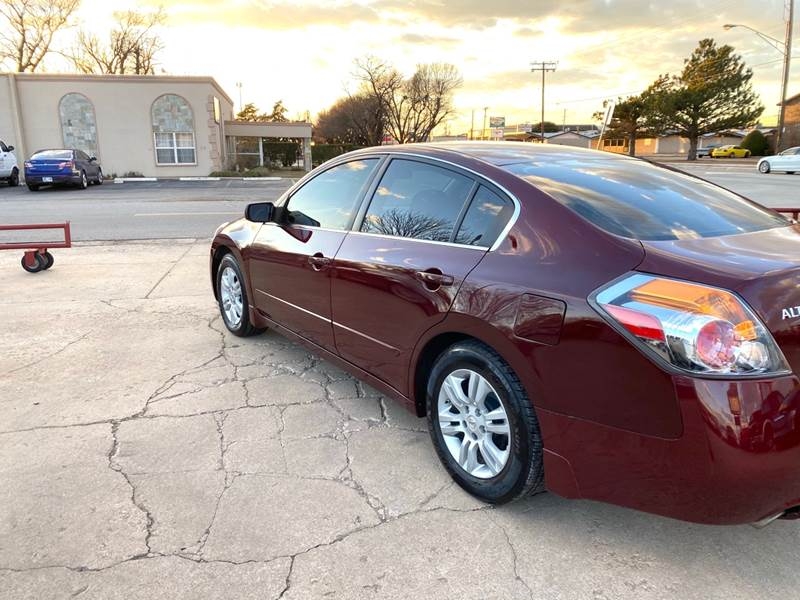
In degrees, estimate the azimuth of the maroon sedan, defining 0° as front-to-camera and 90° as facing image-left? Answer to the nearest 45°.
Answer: approximately 135°

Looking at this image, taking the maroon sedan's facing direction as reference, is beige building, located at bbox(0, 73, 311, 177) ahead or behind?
ahead

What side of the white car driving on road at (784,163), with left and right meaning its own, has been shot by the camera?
left

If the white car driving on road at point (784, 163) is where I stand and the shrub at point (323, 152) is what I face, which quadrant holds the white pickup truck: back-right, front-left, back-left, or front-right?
front-left

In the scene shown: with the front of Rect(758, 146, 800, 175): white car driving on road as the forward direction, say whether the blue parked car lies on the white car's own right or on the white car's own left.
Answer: on the white car's own left

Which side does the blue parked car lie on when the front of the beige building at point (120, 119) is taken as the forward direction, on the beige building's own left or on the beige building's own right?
on the beige building's own right

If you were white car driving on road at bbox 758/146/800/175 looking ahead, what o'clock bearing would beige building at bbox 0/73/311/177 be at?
The beige building is roughly at 11 o'clock from the white car driving on road.

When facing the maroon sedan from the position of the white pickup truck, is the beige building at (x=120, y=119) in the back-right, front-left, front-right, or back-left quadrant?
back-left

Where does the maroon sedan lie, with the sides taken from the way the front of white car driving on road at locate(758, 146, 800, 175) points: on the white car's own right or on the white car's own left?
on the white car's own left
